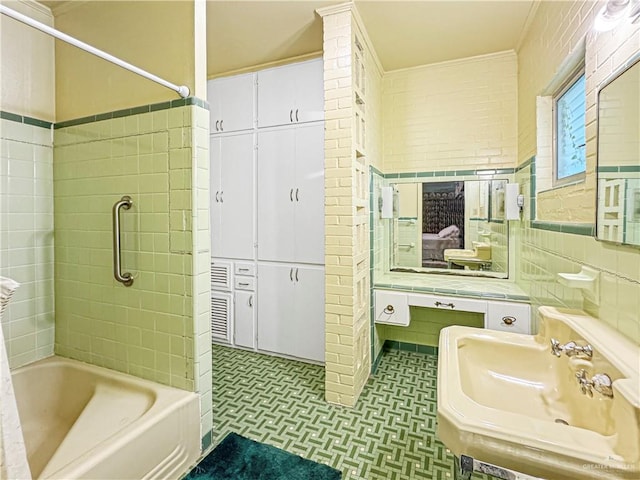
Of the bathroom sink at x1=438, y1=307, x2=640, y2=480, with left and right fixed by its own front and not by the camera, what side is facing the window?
right

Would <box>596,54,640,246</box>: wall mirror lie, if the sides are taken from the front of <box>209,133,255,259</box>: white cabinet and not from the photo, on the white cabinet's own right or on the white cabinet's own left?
on the white cabinet's own left

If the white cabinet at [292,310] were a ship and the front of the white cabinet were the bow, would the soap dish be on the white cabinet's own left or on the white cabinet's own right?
on the white cabinet's own left

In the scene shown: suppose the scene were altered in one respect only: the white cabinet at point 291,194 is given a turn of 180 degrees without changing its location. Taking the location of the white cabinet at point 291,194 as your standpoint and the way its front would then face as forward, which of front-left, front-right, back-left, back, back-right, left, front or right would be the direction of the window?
right

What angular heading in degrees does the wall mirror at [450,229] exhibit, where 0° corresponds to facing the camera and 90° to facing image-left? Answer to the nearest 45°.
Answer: approximately 0°

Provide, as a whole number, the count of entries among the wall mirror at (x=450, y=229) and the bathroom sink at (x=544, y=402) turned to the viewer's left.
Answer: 1

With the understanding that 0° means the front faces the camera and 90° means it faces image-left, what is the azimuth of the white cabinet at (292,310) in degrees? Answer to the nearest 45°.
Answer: approximately 45°

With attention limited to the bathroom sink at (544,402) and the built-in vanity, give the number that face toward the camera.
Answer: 1

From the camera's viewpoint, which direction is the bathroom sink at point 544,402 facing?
to the viewer's left
